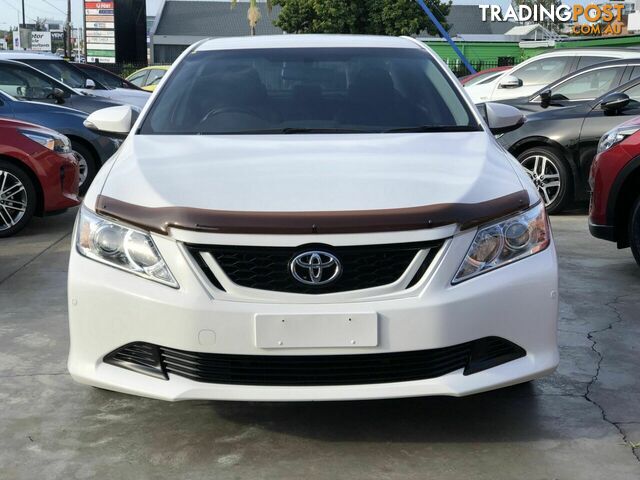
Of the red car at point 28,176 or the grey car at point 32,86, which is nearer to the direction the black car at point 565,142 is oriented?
the red car

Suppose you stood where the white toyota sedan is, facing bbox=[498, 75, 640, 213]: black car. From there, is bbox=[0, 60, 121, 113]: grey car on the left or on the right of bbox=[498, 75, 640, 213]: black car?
left

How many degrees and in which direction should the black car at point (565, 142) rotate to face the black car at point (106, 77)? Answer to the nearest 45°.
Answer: approximately 90° to its right

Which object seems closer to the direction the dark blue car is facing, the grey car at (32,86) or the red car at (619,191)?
the red car

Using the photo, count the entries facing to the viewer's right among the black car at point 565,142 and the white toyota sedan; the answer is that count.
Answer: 0

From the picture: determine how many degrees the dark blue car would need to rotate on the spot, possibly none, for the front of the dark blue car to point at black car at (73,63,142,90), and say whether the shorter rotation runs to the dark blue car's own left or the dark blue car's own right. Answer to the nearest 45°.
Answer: approximately 135° to the dark blue car's own left

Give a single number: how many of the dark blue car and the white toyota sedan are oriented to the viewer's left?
0

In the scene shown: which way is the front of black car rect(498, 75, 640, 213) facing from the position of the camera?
facing the viewer and to the left of the viewer

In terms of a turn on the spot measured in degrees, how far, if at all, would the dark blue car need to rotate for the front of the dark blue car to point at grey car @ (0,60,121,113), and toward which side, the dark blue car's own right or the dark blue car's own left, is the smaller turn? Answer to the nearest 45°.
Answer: approximately 135° to the dark blue car's own left

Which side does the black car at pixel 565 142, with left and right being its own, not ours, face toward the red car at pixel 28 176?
front

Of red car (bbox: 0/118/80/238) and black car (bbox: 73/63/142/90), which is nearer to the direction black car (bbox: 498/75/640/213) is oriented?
the red car
